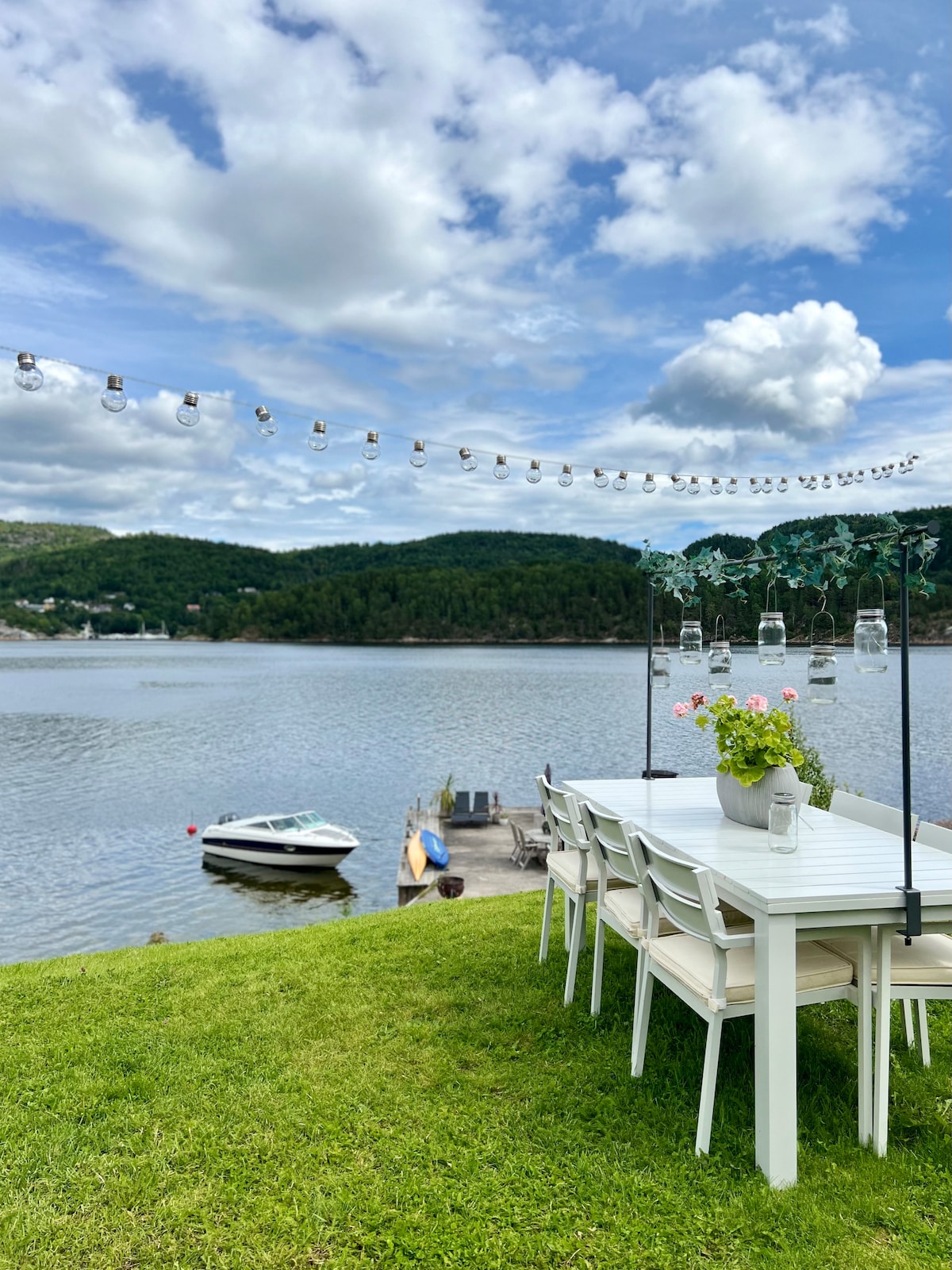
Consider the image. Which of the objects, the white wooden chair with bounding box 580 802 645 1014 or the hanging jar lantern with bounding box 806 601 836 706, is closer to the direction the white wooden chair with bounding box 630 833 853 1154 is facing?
the hanging jar lantern

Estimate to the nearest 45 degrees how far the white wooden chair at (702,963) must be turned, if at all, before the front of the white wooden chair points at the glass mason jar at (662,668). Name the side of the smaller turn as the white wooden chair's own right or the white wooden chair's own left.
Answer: approximately 45° to the white wooden chair's own left

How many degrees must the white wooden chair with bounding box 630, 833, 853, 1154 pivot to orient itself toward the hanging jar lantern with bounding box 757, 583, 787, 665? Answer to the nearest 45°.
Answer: approximately 45° to its left

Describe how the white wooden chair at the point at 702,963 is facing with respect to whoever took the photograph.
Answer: facing away from the viewer and to the right of the viewer

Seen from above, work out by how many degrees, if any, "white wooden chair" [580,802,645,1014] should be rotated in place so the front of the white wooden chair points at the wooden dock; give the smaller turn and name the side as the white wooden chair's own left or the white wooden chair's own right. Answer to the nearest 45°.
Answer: approximately 45° to the white wooden chair's own left

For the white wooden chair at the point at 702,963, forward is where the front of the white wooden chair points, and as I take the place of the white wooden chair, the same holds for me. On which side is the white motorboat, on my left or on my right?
on my left

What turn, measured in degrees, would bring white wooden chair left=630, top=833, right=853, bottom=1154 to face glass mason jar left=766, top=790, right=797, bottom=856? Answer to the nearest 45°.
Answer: approximately 45° to its left

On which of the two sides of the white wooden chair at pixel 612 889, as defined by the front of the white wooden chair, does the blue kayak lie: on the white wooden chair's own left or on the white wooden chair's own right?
on the white wooden chair's own left

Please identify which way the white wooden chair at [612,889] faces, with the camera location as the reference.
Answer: facing away from the viewer and to the right of the viewer

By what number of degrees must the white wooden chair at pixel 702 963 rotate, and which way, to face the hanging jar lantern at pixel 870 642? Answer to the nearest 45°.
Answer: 0° — it already faces it
